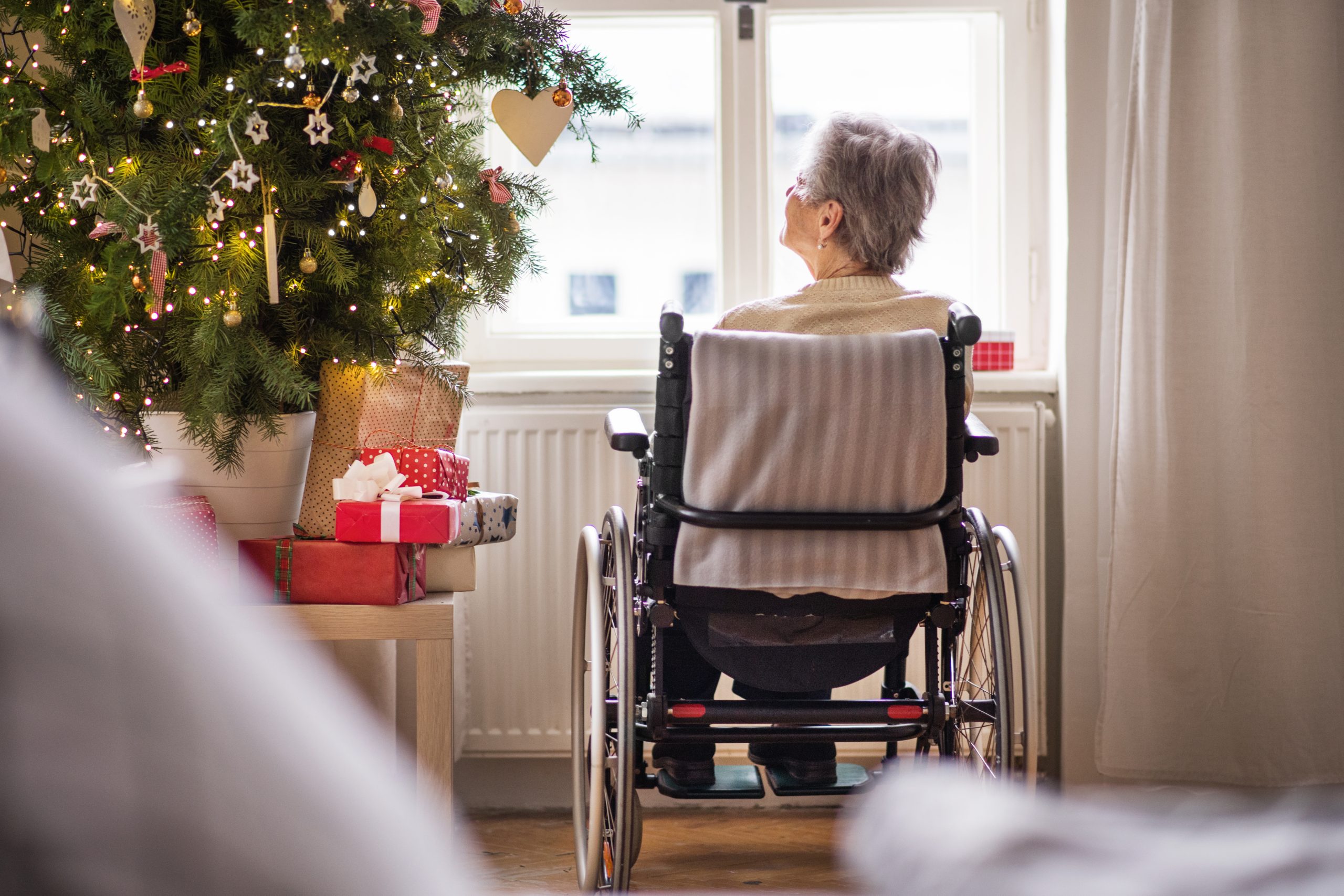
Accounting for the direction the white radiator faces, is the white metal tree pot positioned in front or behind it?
in front

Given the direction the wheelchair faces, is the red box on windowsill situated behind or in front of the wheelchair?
in front

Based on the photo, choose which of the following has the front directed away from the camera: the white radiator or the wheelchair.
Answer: the wheelchair

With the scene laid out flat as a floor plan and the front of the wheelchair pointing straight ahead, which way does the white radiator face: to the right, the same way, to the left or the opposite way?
the opposite way

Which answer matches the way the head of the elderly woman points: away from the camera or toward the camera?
away from the camera

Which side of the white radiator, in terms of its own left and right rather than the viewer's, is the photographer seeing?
front

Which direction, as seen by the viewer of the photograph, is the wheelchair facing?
facing away from the viewer

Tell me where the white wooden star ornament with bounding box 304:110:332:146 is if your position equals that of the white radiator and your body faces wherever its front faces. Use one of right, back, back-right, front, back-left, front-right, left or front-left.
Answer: front
